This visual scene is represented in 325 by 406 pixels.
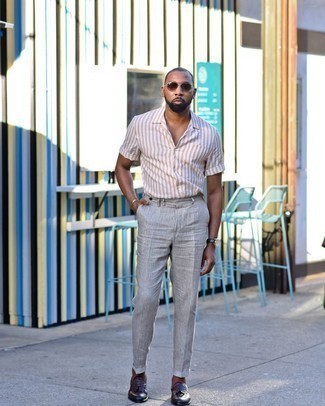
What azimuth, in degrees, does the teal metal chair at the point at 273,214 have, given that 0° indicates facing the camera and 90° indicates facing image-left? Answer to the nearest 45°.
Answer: approximately 135°

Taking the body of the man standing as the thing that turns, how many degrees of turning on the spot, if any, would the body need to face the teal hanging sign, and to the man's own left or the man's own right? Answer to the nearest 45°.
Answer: approximately 180°

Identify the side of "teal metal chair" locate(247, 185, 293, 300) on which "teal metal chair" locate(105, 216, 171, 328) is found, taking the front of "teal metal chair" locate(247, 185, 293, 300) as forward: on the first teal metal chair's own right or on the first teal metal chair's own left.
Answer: on the first teal metal chair's own left

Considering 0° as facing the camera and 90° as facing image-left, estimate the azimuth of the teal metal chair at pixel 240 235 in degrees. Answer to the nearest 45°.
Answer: approximately 135°

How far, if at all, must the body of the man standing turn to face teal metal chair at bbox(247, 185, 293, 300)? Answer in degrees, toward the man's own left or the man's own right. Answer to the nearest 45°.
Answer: approximately 180°

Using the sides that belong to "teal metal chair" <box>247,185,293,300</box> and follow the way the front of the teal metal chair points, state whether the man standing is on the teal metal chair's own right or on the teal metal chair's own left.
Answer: on the teal metal chair's own left

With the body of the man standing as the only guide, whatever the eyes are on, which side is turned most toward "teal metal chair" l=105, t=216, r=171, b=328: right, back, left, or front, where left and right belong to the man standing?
back
